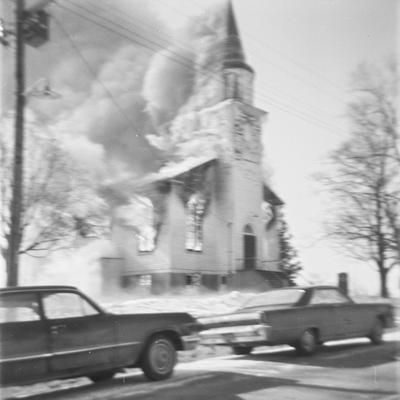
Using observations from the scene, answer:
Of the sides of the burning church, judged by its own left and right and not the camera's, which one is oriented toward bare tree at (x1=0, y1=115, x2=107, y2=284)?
right

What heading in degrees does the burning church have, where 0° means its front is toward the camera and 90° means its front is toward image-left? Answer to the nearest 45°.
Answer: approximately 315°

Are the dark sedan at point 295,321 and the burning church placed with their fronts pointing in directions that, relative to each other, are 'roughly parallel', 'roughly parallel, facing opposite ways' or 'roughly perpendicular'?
roughly perpendicular
